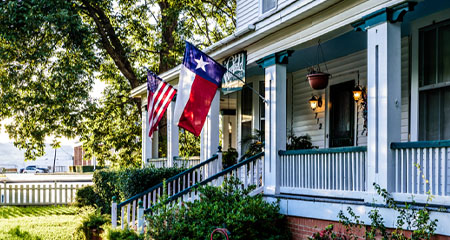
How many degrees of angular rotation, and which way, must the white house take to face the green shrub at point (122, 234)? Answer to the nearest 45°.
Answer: approximately 45° to its right

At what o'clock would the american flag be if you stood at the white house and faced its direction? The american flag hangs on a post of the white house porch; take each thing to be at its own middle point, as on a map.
The american flag is roughly at 3 o'clock from the white house.

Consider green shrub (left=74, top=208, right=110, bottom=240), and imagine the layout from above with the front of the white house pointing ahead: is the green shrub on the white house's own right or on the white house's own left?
on the white house's own right

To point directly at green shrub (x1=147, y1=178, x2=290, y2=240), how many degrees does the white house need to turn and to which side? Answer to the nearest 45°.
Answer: approximately 45° to its right

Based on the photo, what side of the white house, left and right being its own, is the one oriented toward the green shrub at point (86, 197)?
right

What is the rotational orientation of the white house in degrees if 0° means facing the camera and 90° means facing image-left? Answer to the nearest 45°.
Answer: approximately 45°

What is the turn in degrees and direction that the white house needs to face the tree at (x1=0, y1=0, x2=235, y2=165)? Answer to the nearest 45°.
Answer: approximately 90° to its right
